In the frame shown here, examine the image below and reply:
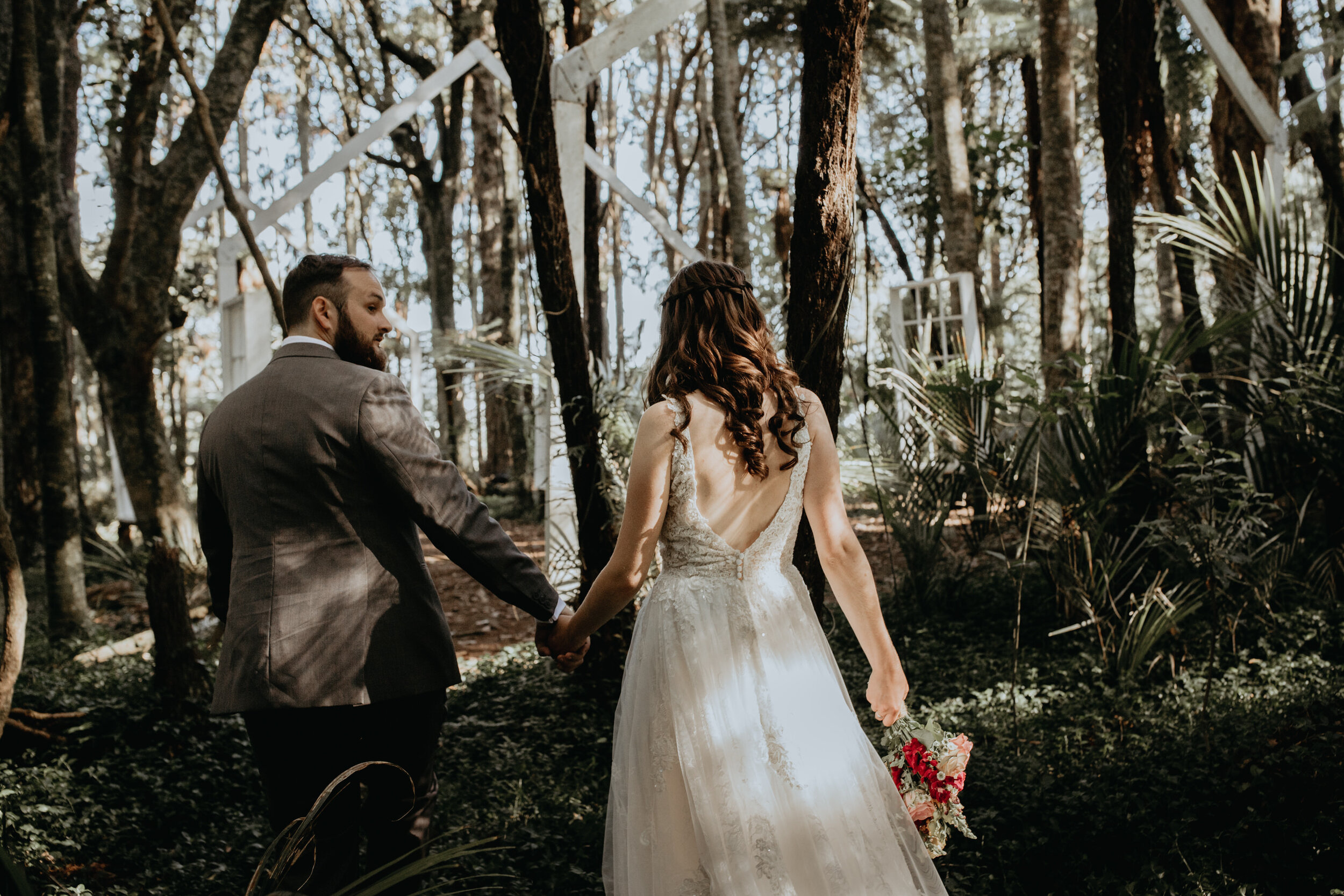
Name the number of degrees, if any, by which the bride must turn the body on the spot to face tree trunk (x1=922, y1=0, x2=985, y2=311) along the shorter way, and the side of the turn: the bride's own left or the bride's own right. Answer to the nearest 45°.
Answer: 0° — they already face it

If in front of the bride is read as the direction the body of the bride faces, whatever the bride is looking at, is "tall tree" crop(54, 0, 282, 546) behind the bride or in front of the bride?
in front

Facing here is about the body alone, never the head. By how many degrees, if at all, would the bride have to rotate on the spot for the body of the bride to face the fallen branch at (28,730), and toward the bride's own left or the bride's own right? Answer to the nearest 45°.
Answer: approximately 45° to the bride's own left

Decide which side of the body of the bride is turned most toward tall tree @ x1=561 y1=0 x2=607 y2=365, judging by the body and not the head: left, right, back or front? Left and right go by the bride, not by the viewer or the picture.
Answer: front

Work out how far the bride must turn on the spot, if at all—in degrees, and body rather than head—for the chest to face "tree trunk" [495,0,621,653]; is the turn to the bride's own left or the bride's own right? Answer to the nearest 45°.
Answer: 0° — they already face it

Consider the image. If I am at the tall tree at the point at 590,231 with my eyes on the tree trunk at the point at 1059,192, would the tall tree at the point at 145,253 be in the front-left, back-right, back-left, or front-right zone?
back-left

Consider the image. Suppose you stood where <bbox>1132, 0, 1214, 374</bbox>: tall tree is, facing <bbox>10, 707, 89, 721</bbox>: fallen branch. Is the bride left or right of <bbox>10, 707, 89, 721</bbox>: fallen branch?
left

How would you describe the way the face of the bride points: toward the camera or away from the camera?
away from the camera

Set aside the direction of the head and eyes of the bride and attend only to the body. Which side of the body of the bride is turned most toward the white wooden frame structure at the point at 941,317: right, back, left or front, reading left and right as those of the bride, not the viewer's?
front

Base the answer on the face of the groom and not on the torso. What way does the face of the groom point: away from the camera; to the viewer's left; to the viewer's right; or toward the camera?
to the viewer's right

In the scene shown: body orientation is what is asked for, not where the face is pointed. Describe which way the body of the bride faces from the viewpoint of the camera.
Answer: away from the camera
